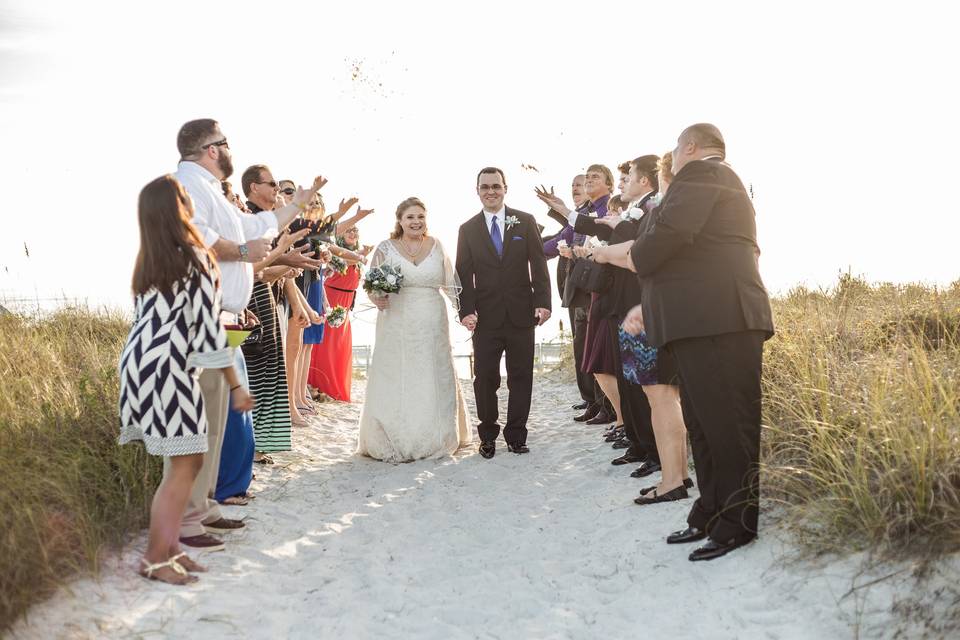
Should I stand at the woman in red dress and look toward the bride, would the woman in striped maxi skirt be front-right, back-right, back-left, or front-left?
front-right

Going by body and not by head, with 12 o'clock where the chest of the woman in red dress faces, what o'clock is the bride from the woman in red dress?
The bride is roughly at 1 o'clock from the woman in red dress.

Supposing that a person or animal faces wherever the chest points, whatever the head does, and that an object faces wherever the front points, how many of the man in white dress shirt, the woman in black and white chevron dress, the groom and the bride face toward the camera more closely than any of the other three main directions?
2

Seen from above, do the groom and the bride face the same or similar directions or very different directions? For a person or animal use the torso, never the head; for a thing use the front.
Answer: same or similar directions

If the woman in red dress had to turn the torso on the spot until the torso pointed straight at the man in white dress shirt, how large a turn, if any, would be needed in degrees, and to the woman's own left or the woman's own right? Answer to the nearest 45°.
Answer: approximately 45° to the woman's own right

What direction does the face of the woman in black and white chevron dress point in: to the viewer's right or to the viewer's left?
to the viewer's right

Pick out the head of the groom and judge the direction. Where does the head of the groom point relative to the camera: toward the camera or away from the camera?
toward the camera

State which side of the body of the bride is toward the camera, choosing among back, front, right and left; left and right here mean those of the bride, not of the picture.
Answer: front

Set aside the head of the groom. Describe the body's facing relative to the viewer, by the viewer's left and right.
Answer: facing the viewer

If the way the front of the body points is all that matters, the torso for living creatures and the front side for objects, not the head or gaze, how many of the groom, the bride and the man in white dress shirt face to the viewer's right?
1

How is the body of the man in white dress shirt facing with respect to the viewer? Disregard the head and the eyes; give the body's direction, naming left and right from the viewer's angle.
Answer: facing to the right of the viewer

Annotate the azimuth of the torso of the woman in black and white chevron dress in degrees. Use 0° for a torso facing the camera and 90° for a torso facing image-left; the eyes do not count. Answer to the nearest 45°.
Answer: approximately 225°

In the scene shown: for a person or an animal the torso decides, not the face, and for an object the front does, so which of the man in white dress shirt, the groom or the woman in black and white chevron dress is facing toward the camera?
the groom

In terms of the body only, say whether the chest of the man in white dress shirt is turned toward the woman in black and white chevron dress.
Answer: no

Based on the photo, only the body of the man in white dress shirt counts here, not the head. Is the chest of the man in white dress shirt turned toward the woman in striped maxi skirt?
no

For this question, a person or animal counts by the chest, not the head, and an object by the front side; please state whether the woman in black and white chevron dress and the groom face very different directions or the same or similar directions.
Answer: very different directions

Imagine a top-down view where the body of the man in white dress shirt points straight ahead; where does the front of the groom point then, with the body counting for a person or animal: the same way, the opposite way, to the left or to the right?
to the right

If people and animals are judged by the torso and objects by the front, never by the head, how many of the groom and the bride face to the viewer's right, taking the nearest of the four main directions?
0
